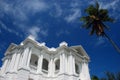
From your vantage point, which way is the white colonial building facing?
toward the camera

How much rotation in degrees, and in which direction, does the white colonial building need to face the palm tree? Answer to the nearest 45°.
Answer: approximately 45° to its left
